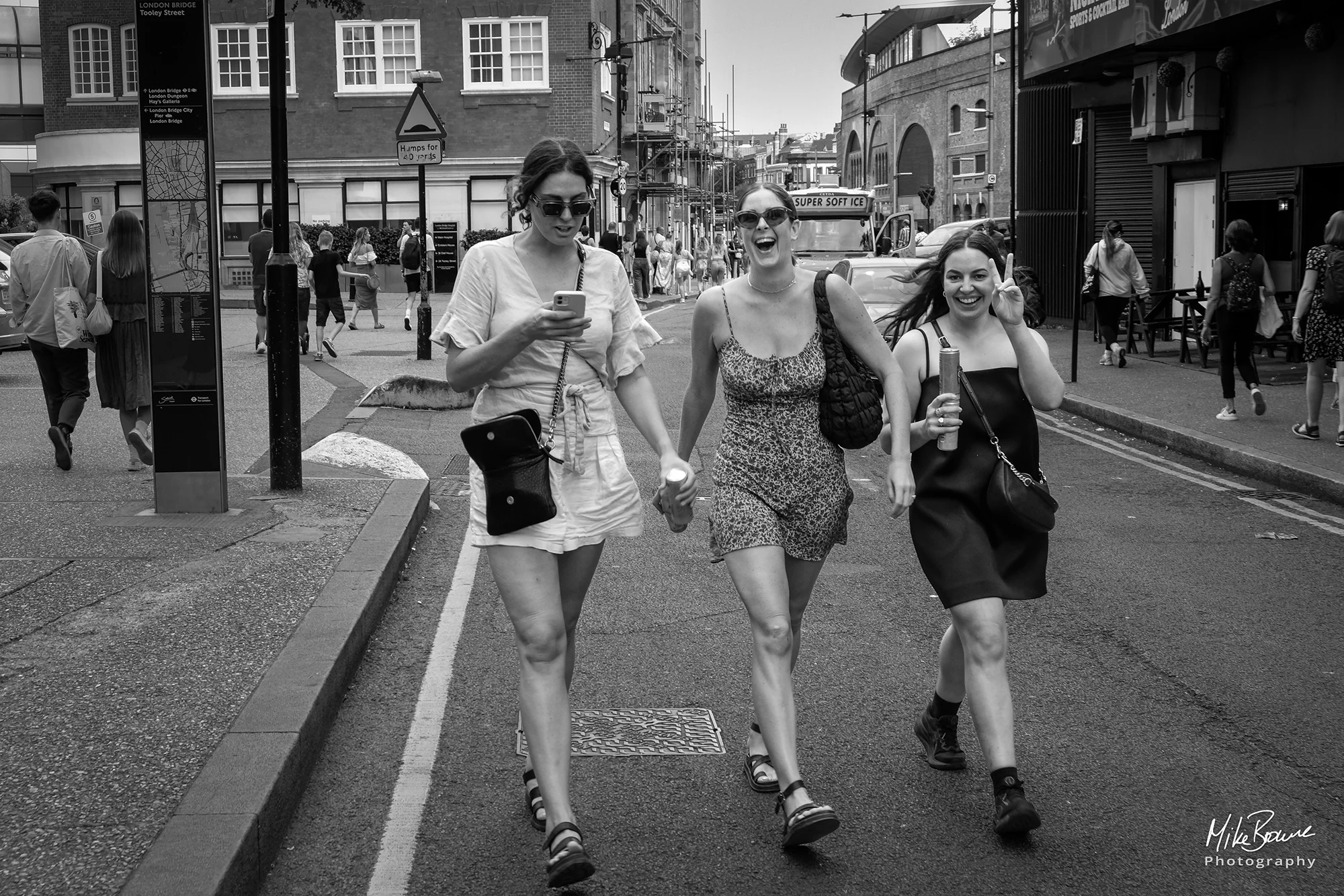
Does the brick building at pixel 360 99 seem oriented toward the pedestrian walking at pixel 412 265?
yes

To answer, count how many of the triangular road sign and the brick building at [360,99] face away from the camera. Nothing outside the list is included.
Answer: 0

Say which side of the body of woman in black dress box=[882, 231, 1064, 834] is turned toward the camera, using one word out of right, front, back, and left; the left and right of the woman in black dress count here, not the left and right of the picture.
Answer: front

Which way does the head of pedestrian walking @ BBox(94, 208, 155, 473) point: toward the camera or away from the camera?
away from the camera

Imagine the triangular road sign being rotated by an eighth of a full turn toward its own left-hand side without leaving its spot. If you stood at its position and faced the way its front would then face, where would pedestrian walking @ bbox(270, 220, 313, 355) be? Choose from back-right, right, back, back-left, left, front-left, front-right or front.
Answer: back

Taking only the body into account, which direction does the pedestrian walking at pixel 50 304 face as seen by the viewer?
away from the camera

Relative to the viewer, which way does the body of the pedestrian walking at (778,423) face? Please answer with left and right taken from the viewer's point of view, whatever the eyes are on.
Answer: facing the viewer

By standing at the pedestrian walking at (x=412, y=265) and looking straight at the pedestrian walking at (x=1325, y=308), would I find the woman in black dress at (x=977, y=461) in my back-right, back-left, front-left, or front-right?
front-right

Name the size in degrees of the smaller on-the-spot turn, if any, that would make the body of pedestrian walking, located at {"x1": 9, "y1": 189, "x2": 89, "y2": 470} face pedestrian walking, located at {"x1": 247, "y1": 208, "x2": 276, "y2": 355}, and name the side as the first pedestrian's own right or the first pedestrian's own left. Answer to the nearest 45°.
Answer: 0° — they already face them

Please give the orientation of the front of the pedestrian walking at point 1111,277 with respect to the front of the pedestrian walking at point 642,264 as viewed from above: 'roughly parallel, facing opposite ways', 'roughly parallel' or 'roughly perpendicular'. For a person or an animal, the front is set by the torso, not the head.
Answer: roughly parallel

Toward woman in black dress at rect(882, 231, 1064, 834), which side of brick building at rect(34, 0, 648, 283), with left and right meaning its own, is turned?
front

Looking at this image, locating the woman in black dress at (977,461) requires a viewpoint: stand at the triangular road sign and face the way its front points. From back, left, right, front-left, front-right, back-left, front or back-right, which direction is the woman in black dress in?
front

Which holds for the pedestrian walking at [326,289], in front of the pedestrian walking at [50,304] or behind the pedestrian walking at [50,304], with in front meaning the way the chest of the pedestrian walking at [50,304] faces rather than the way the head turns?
in front

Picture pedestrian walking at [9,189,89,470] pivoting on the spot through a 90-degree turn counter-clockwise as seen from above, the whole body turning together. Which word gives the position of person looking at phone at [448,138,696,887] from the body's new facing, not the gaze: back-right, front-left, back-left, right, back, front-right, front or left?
left

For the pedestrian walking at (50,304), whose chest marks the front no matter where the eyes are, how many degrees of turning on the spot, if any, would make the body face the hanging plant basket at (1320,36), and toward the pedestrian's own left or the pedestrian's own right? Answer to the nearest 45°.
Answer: approximately 90° to the pedestrian's own right
